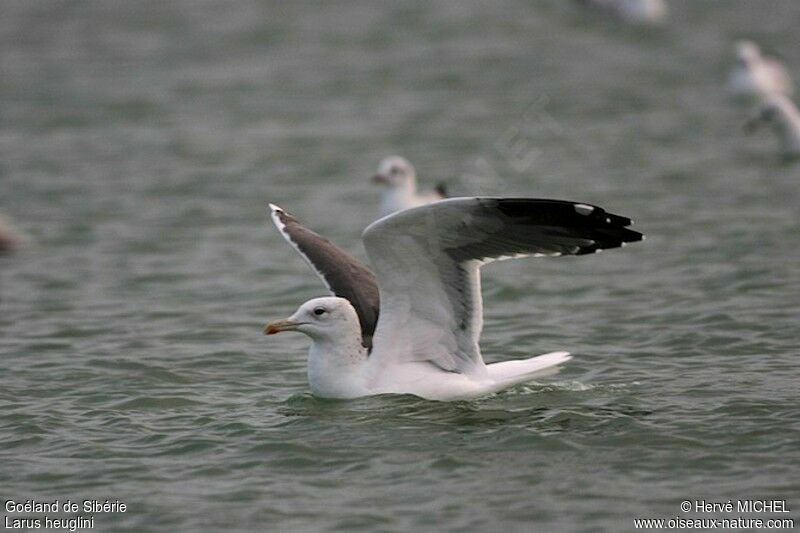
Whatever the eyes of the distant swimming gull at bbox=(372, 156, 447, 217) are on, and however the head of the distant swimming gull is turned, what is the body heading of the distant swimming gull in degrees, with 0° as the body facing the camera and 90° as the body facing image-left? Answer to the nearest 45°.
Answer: approximately 90°

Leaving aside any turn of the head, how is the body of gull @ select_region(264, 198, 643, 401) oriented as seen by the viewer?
to the viewer's left

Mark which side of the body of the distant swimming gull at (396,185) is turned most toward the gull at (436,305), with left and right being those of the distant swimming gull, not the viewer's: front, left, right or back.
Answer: left

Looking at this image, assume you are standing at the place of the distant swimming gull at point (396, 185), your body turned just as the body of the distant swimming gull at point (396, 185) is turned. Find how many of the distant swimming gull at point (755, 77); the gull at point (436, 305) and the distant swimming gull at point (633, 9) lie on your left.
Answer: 1

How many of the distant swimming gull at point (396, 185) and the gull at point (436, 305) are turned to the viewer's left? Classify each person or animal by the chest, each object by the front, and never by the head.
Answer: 2

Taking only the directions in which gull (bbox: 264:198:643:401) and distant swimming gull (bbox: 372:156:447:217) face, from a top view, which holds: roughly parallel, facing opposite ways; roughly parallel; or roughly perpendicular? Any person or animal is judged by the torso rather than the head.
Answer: roughly parallel

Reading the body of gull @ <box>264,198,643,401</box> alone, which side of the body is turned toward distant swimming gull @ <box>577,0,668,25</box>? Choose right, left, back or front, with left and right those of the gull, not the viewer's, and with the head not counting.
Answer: right

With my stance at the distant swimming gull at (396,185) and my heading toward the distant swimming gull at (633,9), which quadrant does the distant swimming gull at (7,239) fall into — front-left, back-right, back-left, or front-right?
back-left
